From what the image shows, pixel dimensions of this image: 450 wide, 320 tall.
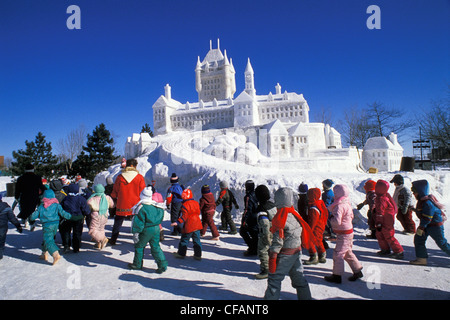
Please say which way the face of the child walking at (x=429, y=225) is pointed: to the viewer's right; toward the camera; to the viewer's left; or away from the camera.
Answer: to the viewer's left

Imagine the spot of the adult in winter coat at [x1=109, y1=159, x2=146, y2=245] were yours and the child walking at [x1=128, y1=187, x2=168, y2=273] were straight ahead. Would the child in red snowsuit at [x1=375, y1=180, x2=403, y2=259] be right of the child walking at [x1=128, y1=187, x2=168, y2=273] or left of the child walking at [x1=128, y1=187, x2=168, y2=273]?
left

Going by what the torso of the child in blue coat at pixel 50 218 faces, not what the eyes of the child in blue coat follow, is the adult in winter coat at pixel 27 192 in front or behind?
in front

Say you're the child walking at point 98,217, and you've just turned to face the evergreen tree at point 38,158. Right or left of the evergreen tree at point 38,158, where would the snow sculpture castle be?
right

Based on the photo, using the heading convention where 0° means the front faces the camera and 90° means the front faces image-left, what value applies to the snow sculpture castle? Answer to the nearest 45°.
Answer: approximately 0°
